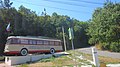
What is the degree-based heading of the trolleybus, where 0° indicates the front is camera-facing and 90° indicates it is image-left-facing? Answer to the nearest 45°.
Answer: approximately 45°
